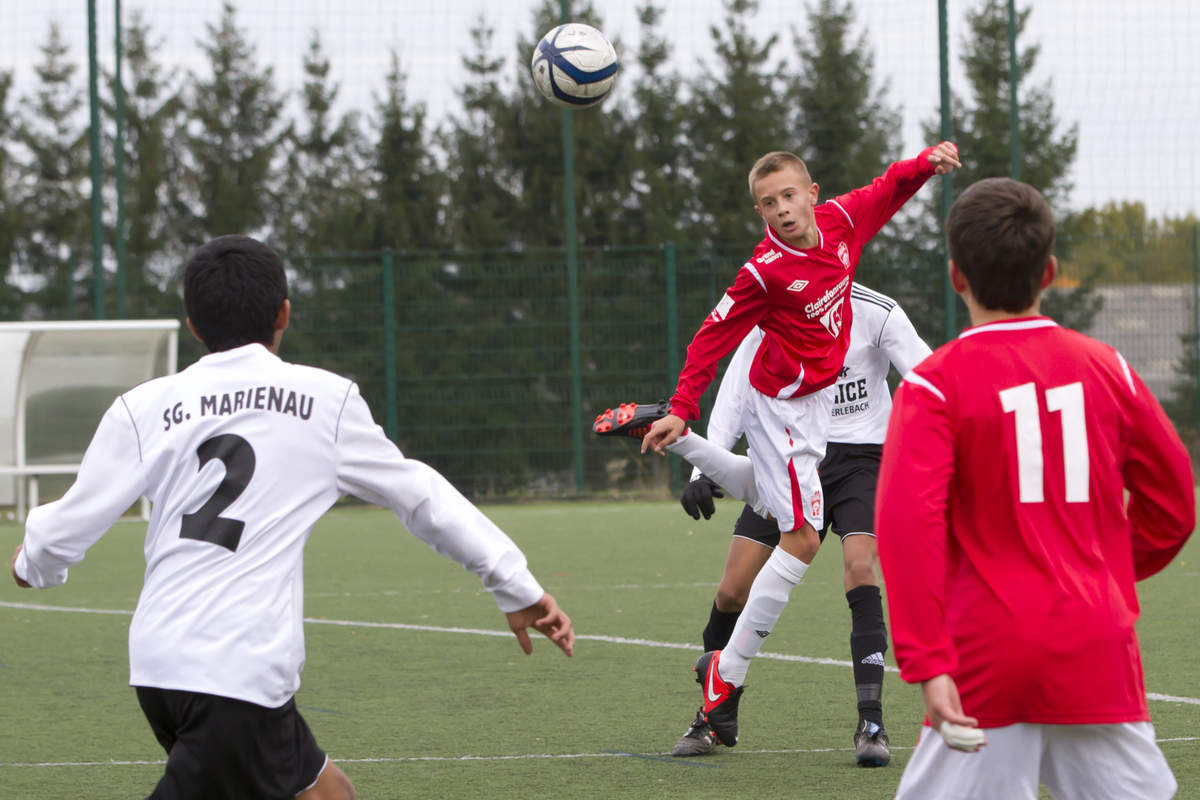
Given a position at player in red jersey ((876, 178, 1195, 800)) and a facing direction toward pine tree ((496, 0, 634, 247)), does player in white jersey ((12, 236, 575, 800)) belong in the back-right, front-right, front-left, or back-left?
front-left

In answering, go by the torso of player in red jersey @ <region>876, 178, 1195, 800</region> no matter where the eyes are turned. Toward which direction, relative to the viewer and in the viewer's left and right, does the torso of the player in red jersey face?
facing away from the viewer

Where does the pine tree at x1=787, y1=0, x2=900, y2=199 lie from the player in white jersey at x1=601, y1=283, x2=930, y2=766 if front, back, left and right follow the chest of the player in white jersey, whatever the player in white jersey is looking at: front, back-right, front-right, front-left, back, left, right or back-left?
back

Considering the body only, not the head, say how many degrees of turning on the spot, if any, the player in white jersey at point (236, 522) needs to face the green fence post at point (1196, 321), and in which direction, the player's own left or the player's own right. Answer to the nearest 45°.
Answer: approximately 45° to the player's own right

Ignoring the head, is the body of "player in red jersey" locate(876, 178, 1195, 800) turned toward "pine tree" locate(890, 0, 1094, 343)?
yes

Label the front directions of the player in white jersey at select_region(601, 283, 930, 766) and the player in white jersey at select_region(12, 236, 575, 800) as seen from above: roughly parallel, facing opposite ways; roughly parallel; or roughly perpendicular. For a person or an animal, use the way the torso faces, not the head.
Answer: roughly parallel, facing opposite ways

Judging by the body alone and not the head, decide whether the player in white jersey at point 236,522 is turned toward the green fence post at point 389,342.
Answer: yes

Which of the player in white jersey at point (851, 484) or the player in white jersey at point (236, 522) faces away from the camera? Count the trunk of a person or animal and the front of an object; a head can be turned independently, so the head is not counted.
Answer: the player in white jersey at point (236, 522)

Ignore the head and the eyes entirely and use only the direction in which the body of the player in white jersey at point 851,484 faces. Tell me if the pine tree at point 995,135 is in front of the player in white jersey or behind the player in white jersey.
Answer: behind

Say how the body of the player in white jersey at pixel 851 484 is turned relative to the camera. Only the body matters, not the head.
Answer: toward the camera

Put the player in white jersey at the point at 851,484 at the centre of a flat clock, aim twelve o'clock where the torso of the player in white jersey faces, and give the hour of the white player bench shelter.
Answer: The white player bench shelter is roughly at 5 o'clock from the player in white jersey.

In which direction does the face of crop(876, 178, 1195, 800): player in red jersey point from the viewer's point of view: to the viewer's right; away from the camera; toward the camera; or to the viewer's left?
away from the camera

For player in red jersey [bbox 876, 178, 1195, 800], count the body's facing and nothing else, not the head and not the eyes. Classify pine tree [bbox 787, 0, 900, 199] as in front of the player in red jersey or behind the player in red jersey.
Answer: in front

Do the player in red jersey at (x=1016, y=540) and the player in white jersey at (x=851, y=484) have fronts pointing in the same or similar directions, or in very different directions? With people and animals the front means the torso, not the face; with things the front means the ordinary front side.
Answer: very different directions

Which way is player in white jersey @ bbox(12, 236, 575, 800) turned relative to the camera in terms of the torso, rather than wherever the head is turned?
away from the camera
